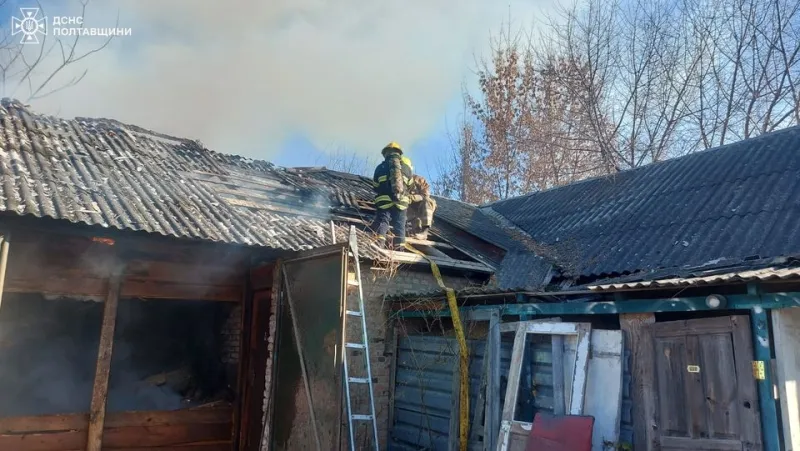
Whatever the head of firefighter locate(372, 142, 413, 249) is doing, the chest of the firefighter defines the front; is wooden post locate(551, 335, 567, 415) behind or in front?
behind

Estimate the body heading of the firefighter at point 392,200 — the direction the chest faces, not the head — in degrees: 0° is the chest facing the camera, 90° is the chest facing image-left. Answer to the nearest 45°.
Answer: approximately 180°
